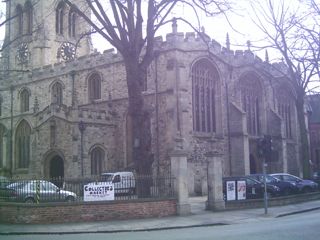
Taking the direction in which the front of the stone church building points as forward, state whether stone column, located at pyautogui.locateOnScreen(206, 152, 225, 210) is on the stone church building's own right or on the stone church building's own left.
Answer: on the stone church building's own left

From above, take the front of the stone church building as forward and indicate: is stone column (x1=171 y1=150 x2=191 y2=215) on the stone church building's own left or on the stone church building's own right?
on the stone church building's own left

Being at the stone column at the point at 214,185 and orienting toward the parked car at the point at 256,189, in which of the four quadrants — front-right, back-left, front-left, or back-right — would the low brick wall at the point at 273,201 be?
front-right

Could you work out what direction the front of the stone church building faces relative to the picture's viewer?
facing the viewer and to the left of the viewer

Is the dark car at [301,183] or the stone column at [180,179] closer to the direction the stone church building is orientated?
the stone column

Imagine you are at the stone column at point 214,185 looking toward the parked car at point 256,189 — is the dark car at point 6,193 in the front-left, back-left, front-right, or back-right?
back-left

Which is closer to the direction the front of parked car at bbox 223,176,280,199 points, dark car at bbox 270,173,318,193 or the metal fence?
the dark car

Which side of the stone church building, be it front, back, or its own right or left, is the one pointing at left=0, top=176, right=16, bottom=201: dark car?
front

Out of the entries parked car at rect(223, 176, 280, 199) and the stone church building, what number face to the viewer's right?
1

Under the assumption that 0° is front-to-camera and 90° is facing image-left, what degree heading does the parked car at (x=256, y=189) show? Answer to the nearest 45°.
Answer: approximately 270°

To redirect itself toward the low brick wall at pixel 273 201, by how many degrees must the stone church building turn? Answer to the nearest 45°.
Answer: approximately 90° to its left
